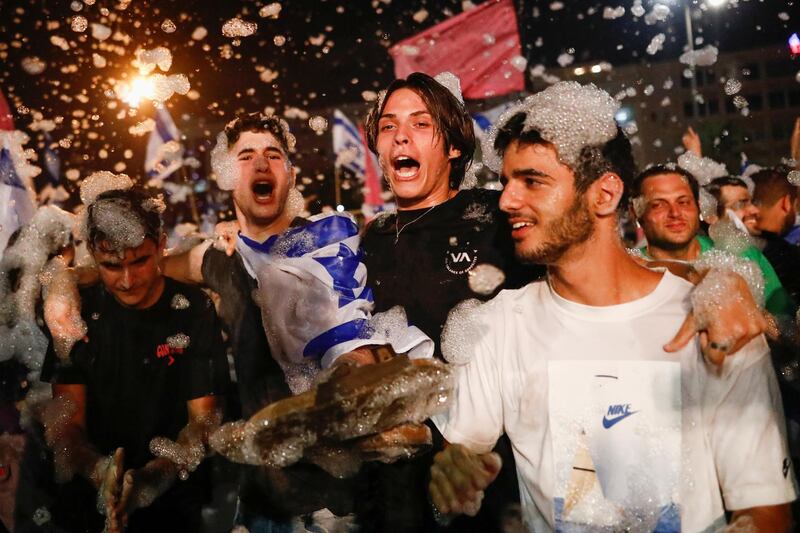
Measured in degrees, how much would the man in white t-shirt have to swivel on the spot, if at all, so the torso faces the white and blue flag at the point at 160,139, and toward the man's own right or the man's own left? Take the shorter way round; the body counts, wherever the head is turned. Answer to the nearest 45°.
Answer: approximately 135° to the man's own right

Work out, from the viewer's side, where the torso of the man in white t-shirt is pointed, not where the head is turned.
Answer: toward the camera

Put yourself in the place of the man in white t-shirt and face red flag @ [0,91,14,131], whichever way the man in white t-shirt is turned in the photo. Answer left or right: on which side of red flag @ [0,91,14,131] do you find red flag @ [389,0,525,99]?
right

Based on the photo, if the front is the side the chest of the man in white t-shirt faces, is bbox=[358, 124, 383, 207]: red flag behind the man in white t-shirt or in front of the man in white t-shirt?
behind

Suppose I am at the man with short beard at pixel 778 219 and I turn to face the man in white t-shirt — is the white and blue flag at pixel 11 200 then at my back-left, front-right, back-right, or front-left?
front-right

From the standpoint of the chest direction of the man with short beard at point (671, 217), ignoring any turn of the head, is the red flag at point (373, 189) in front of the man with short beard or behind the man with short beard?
behind

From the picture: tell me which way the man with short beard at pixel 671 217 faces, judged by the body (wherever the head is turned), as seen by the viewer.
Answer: toward the camera

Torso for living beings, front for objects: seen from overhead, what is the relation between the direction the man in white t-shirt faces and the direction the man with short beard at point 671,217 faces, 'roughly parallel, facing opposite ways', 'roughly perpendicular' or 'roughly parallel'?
roughly parallel

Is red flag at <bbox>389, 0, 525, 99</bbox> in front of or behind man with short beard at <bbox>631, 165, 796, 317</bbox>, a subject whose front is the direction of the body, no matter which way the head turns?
behind

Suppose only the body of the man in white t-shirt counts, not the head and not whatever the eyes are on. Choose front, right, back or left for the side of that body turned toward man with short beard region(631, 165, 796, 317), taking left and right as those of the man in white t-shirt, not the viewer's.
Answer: back

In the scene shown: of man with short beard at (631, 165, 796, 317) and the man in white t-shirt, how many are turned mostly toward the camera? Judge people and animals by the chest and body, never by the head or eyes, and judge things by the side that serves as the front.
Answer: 2

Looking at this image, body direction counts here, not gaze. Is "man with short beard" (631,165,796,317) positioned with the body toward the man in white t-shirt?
yes
